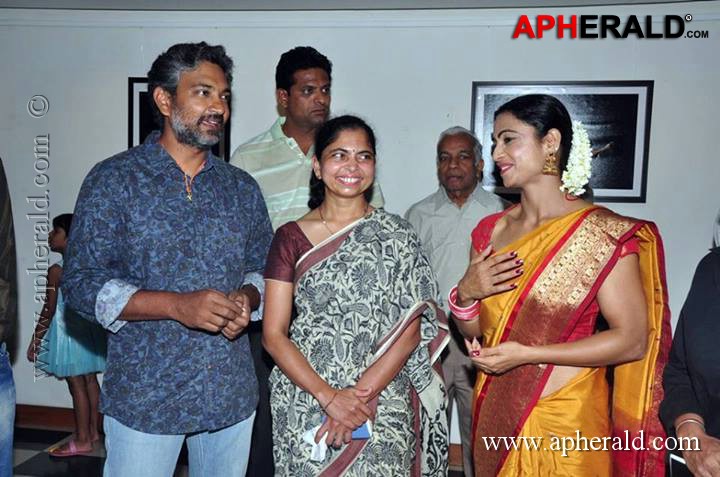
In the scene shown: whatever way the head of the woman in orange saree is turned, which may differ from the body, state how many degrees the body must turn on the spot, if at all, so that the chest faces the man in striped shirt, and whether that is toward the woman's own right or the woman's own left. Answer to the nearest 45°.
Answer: approximately 90° to the woman's own right

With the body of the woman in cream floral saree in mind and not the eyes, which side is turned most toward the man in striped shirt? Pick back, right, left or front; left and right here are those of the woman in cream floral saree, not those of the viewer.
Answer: back

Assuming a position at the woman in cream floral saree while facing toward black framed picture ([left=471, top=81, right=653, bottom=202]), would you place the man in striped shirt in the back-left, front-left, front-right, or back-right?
front-left

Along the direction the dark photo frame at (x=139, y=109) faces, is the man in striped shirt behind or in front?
in front

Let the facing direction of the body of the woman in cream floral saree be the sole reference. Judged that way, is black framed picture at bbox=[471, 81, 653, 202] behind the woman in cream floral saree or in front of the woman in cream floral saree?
behind

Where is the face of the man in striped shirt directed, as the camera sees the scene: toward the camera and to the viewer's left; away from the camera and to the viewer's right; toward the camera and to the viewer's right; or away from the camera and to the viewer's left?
toward the camera and to the viewer's right

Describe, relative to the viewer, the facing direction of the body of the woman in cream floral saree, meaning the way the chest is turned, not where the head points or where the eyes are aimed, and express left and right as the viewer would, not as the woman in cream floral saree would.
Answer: facing the viewer

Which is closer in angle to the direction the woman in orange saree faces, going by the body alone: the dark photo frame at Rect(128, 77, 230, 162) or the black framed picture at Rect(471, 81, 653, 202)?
the dark photo frame

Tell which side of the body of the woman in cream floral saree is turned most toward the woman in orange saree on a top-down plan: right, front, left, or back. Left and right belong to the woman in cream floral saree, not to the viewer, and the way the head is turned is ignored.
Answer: left

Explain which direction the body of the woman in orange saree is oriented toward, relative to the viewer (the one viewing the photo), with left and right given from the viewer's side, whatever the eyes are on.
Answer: facing the viewer and to the left of the viewer

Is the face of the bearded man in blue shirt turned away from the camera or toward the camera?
toward the camera

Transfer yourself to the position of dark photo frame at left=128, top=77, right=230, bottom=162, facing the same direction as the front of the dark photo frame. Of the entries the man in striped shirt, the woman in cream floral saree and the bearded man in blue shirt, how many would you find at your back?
0

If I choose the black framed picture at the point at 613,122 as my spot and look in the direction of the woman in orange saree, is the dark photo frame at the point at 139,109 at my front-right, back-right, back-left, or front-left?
front-right

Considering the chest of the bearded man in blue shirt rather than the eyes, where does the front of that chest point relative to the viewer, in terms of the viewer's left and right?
facing the viewer and to the right of the viewer

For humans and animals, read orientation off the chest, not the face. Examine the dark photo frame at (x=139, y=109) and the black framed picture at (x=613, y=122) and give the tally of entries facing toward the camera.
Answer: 2

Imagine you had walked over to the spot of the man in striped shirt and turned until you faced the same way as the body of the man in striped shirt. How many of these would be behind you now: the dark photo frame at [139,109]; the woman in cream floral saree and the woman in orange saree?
1

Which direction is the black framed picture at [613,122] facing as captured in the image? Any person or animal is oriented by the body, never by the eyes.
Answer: toward the camera

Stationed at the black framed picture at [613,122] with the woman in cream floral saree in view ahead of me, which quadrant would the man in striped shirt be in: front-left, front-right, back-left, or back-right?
front-right

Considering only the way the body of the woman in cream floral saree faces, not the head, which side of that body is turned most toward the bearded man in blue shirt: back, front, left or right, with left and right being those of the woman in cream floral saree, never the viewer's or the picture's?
right

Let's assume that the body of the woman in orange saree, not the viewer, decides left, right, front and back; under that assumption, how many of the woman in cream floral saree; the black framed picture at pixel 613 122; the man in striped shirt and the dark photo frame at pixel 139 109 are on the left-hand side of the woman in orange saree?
0

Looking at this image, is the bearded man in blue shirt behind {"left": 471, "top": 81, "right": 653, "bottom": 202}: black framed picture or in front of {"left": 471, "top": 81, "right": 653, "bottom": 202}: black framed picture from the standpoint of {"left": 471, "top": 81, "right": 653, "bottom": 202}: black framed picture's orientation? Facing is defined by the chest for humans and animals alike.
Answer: in front
